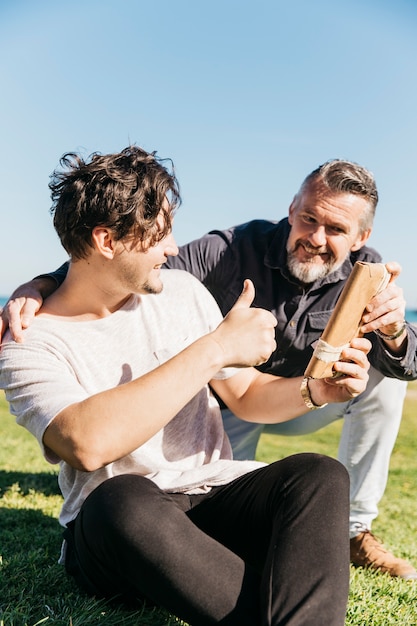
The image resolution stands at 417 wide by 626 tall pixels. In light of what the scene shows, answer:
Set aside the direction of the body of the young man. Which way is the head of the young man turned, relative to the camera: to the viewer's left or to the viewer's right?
to the viewer's right

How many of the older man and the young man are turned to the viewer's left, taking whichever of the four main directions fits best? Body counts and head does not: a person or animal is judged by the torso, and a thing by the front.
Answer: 0

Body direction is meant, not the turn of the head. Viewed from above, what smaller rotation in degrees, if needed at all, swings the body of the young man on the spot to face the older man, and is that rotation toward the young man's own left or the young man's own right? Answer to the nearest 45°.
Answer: approximately 90° to the young man's own left

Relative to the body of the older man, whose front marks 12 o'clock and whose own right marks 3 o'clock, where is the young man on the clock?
The young man is roughly at 1 o'clock from the older man.

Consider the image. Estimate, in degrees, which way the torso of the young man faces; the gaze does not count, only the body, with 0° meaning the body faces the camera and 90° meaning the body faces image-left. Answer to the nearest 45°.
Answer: approximately 315°

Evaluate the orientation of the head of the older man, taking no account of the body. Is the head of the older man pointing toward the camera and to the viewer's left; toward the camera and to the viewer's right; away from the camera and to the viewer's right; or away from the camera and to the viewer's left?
toward the camera and to the viewer's left

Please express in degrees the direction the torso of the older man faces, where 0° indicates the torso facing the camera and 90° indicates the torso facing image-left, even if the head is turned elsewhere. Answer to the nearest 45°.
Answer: approximately 0°
